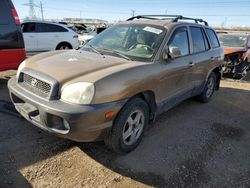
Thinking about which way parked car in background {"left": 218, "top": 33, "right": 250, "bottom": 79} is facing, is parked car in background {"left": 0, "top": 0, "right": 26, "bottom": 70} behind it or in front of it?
in front

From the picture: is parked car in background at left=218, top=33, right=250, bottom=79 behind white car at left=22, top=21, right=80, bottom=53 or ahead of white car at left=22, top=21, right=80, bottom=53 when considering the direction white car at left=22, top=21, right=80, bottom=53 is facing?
behind

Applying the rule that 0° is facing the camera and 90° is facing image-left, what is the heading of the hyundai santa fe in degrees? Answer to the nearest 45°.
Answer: approximately 45°

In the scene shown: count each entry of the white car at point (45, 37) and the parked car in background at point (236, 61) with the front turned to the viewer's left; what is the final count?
1

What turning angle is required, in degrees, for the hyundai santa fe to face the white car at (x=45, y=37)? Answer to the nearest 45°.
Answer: approximately 135° to its right

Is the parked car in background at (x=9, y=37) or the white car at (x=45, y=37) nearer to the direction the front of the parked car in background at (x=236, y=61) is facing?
the parked car in background

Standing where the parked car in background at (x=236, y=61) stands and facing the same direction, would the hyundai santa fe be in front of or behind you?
in front

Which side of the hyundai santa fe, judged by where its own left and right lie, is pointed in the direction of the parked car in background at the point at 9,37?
right

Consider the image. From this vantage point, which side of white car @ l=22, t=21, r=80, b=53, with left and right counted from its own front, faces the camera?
left

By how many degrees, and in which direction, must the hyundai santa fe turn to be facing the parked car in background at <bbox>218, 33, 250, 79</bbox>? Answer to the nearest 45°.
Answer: approximately 180°
